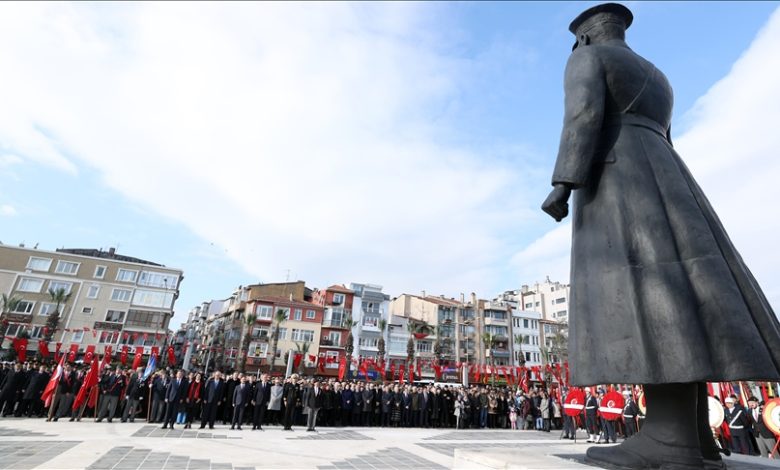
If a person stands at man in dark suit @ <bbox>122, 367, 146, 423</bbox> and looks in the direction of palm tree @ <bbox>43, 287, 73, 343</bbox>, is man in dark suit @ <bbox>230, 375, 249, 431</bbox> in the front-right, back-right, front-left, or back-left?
back-right

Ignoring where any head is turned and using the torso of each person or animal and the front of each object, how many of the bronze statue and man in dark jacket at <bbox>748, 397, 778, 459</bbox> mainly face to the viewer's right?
0

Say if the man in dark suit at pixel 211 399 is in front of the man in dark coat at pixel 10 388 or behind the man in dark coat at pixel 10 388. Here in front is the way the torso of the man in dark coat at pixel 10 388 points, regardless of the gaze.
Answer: in front

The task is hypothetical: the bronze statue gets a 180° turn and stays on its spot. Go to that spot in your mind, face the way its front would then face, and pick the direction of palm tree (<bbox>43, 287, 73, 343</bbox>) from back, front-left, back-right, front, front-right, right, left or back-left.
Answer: back-right

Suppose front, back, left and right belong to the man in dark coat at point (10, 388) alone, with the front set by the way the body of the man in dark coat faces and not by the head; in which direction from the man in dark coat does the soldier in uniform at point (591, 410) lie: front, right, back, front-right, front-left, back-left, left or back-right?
front

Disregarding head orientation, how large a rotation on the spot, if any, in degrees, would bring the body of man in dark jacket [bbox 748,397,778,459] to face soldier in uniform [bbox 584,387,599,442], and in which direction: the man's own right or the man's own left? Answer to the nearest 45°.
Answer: approximately 45° to the man's own right

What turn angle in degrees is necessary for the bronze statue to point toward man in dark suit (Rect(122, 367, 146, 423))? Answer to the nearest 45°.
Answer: approximately 45° to its left

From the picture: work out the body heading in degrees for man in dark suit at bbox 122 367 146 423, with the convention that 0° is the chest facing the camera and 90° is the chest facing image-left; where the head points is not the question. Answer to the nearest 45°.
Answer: approximately 315°

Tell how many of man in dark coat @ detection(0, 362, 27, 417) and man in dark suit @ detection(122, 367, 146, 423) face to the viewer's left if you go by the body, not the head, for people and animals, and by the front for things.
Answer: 0

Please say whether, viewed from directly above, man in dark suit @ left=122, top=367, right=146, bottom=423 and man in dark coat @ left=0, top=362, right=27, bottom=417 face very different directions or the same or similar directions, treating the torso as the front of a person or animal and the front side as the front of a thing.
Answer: same or similar directions

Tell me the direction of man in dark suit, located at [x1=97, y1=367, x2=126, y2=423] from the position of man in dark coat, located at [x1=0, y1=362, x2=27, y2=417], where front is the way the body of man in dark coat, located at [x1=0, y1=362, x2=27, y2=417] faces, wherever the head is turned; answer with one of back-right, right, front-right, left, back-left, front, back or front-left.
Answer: left

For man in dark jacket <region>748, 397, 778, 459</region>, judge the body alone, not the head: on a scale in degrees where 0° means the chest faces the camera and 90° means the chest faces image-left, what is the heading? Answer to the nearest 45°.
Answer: approximately 45°

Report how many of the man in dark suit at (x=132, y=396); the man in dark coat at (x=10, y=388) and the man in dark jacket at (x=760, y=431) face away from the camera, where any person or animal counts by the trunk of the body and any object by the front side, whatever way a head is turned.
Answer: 0

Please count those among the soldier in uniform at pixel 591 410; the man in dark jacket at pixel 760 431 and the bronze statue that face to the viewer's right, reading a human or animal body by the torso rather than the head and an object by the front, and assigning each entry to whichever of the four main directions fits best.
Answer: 0

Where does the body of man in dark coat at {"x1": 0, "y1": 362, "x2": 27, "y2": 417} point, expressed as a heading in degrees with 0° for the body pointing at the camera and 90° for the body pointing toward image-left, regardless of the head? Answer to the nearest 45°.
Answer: approximately 315°

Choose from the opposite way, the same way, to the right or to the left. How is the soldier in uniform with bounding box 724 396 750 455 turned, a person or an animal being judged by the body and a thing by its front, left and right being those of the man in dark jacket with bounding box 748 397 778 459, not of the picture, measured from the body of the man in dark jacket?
the same way
